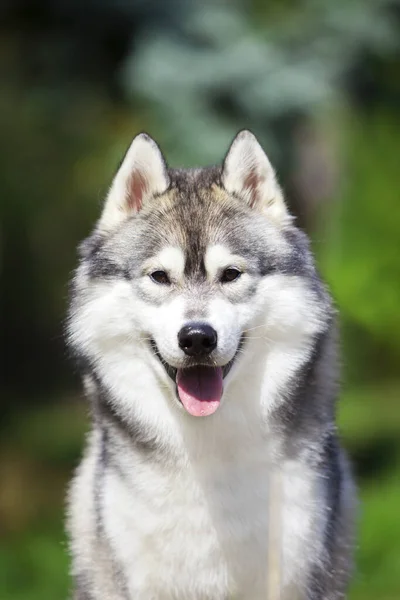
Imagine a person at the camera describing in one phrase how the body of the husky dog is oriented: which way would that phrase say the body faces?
toward the camera
